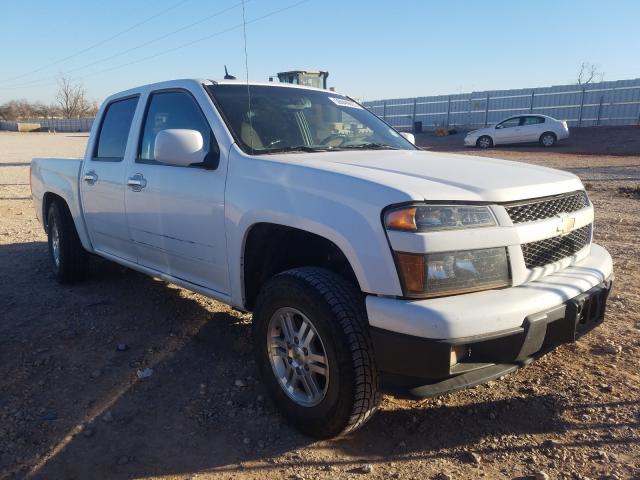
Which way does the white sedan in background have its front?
to the viewer's left

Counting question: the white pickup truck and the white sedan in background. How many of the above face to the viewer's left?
1

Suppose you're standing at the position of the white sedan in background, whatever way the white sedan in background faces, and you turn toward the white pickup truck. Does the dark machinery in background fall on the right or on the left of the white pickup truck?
right

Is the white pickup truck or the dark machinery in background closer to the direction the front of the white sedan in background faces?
the dark machinery in background

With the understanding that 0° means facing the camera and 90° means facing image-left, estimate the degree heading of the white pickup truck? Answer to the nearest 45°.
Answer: approximately 315°

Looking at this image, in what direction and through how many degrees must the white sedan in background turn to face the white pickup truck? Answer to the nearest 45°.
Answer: approximately 90° to its left

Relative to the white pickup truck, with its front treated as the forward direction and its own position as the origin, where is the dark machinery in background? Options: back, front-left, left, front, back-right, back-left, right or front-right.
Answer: back-left

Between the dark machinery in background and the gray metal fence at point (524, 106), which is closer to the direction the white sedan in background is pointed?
the dark machinery in background

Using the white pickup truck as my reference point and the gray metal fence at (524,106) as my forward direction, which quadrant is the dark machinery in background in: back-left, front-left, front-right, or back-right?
front-left

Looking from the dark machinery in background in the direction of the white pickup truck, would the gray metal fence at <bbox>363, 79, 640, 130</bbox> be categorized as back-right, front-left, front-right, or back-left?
back-left

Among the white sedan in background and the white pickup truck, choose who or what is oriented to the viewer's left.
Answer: the white sedan in background

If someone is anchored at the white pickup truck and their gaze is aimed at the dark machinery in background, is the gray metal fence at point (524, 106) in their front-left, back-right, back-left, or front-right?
front-right

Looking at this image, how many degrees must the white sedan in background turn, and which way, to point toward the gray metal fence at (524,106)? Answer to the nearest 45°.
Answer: approximately 90° to its right
